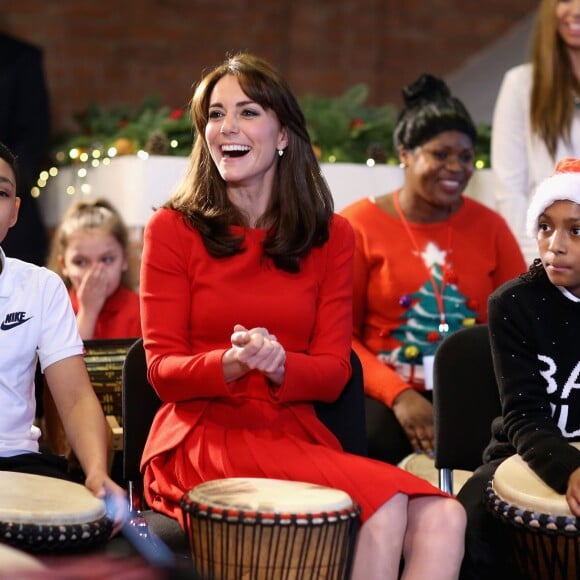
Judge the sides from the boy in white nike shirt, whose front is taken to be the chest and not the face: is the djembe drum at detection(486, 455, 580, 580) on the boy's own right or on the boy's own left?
on the boy's own left

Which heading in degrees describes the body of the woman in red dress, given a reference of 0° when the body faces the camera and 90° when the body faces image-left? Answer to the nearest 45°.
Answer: approximately 0°

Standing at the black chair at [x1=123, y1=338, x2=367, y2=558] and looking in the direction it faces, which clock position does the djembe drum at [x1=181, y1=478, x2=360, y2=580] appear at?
The djembe drum is roughly at 11 o'clock from the black chair.

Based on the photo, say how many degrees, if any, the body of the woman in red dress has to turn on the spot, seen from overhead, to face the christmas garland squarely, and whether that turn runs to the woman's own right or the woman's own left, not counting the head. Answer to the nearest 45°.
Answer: approximately 180°
